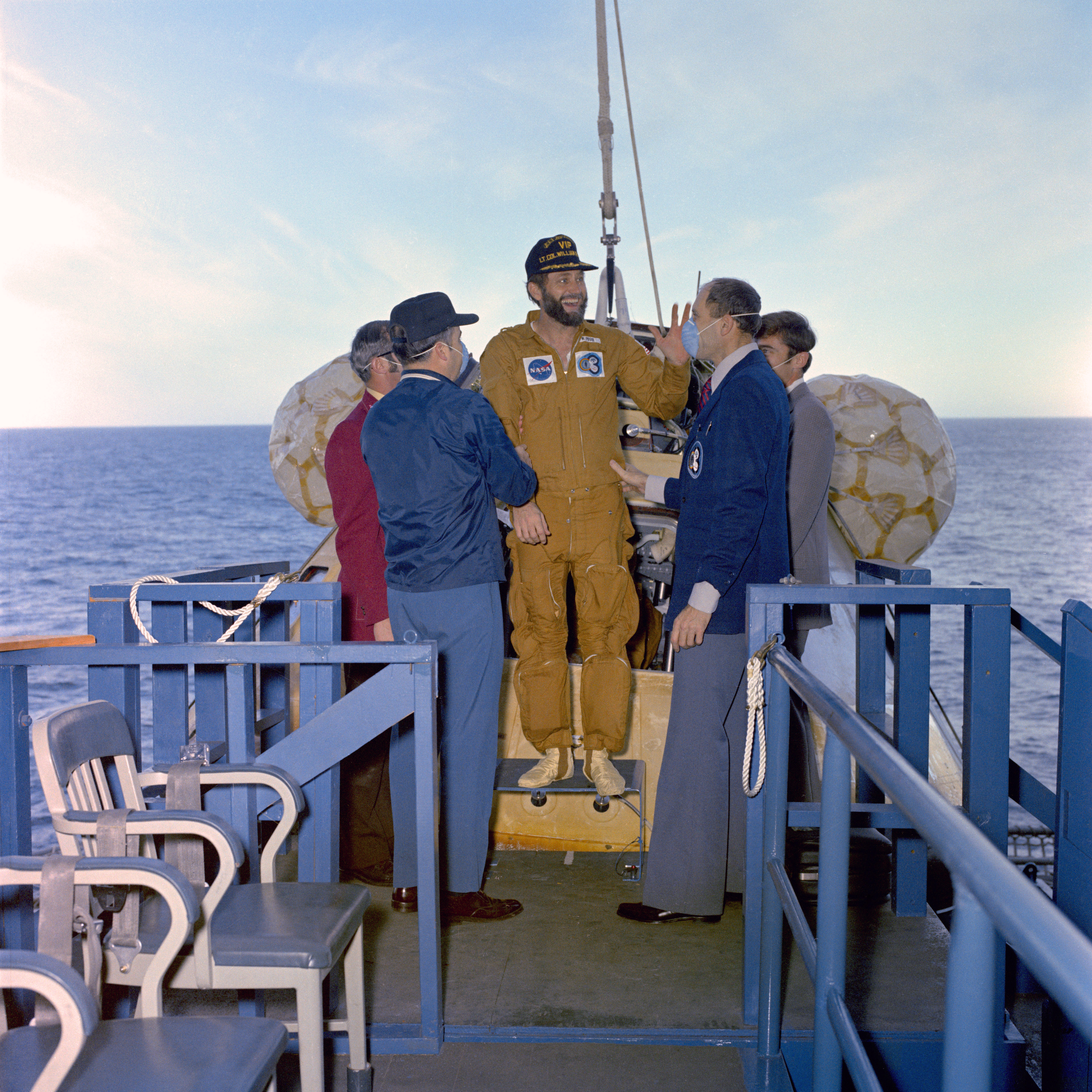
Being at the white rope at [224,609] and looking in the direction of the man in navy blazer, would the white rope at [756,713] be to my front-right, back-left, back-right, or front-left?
front-right

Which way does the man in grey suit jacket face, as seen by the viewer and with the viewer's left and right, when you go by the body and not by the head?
facing to the left of the viewer

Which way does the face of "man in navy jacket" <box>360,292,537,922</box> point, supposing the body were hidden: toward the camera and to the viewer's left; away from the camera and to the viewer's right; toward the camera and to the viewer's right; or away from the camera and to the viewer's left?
away from the camera and to the viewer's right

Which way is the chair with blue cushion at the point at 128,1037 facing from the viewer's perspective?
to the viewer's right

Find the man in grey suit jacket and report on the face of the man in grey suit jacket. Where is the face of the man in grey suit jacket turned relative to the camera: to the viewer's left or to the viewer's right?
to the viewer's left

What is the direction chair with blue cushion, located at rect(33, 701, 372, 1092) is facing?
to the viewer's right

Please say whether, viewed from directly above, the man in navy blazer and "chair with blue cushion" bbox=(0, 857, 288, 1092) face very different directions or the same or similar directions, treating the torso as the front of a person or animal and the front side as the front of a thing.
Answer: very different directions

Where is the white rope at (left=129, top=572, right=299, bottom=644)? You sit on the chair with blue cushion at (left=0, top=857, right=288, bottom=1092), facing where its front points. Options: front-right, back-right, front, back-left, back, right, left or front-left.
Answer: left

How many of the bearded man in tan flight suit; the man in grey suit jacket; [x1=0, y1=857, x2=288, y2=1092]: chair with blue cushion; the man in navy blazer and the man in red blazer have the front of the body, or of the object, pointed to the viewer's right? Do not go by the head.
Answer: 2

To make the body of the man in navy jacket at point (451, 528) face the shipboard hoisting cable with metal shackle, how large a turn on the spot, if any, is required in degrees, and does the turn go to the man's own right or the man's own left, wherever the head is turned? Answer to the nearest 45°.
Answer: approximately 45° to the man's own left

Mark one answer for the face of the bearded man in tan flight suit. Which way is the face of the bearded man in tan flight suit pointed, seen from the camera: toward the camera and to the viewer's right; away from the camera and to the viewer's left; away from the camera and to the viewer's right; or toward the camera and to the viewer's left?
toward the camera and to the viewer's right

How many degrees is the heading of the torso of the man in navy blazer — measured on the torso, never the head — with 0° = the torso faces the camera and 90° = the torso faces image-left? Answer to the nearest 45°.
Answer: approximately 90°

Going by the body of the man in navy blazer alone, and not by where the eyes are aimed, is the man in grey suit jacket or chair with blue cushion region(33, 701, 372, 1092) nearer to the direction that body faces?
the chair with blue cushion

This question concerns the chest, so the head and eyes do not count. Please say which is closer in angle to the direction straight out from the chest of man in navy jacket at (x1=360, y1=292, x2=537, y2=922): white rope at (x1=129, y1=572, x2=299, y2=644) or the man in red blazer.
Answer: the man in red blazer
